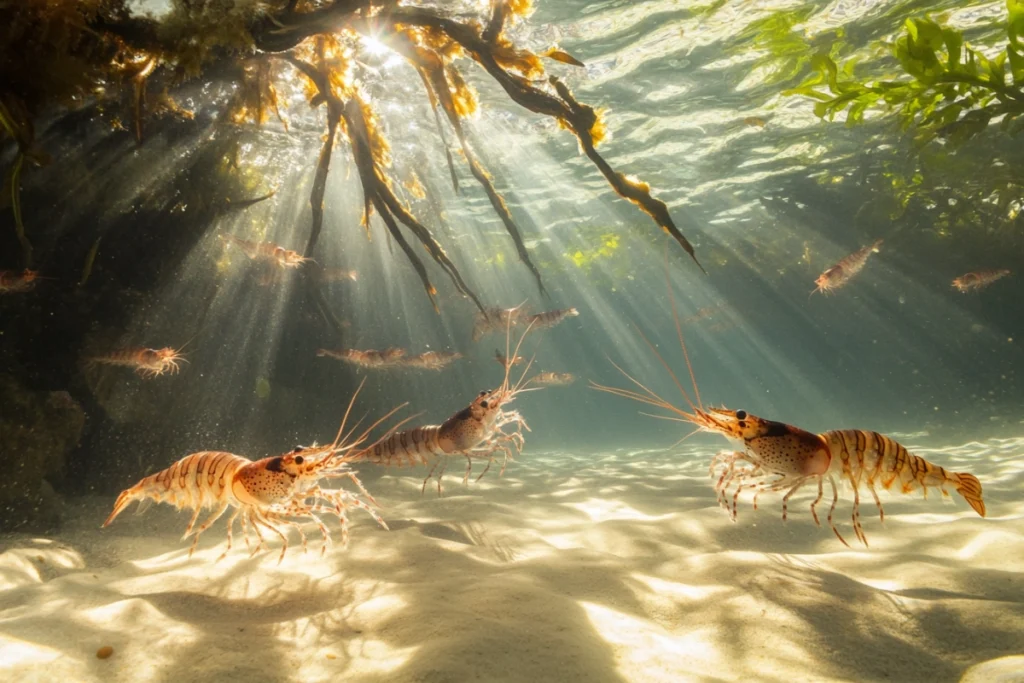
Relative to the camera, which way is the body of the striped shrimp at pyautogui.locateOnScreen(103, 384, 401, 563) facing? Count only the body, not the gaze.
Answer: to the viewer's right

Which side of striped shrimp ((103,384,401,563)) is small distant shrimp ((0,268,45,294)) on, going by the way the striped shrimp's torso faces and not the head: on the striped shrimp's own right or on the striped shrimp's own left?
on the striped shrimp's own left

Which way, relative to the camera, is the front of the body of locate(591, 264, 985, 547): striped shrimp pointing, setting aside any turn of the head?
to the viewer's left

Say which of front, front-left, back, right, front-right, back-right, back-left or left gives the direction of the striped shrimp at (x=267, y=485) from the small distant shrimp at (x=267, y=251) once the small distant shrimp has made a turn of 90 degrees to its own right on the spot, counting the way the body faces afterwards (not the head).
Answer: front

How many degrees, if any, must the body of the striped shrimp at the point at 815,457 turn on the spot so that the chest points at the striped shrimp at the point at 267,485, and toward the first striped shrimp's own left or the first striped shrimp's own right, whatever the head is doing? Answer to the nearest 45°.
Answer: approximately 45° to the first striped shrimp's own left
